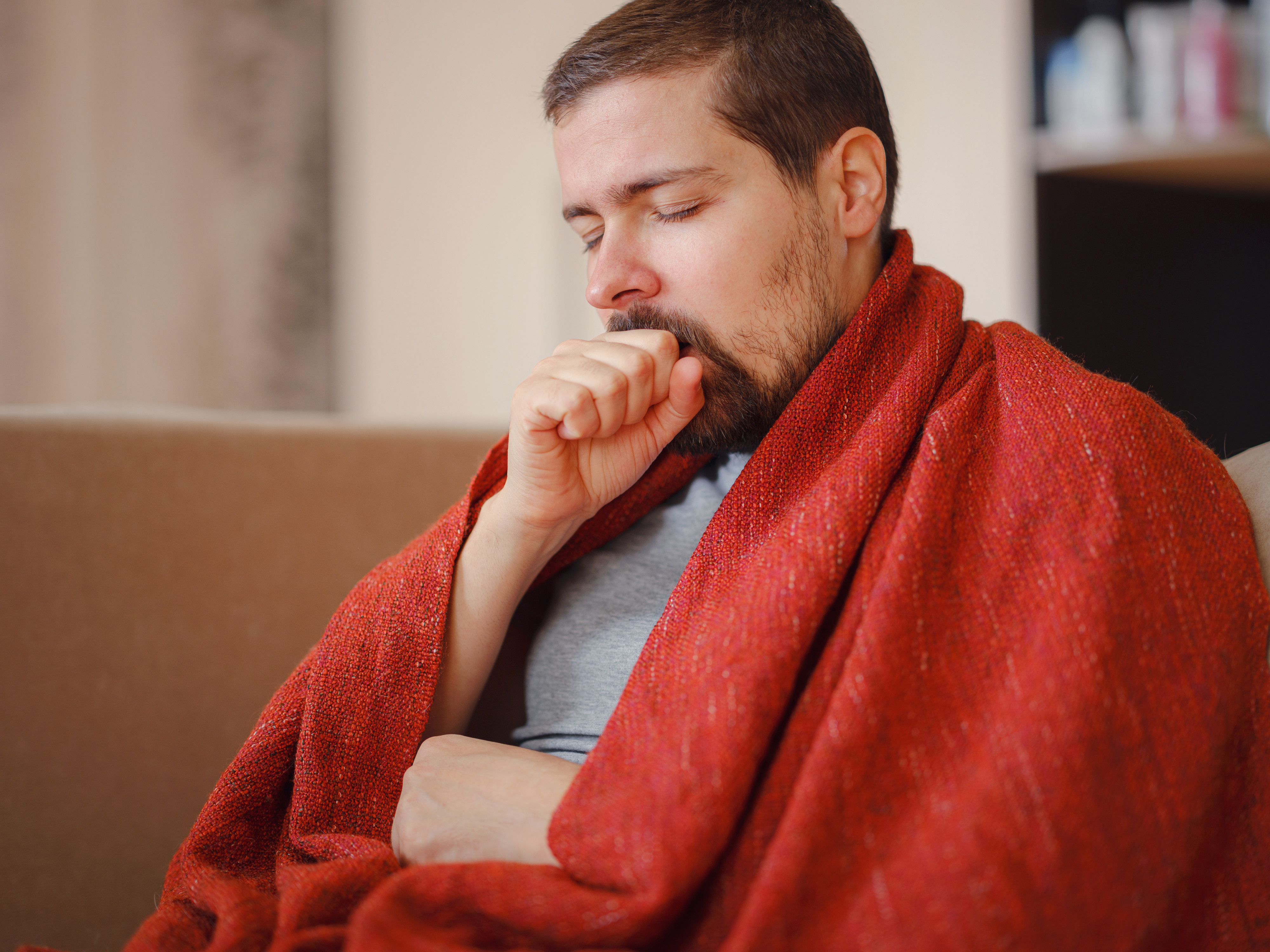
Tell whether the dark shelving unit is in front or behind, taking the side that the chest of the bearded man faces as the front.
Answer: behind

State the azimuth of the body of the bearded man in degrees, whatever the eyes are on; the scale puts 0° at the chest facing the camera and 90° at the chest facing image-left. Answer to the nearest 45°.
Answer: approximately 45°

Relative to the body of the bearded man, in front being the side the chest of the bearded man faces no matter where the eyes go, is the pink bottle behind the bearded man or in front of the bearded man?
behind

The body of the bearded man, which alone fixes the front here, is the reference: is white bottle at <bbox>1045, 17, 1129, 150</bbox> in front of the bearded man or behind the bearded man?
behind

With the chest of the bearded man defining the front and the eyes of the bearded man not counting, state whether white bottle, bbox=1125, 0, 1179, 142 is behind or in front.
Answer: behind
